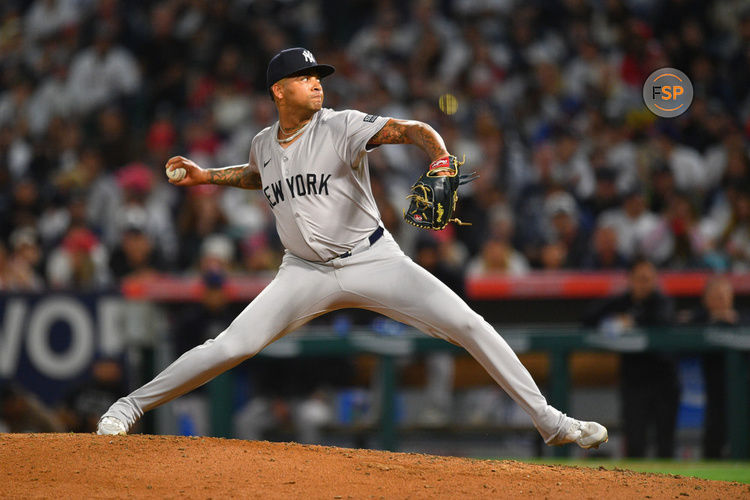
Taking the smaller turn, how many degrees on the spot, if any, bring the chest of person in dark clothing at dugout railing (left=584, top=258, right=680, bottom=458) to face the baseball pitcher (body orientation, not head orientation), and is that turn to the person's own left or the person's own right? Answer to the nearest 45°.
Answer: approximately 45° to the person's own right

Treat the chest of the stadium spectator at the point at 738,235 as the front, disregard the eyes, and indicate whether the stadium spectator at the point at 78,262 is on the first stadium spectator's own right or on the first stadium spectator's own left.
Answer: on the first stadium spectator's own right

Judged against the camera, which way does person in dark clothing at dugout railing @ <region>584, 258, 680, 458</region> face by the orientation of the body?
toward the camera

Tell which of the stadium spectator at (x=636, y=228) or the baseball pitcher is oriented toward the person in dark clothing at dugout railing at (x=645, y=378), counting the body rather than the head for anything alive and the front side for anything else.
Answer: the stadium spectator at (x=636, y=228)

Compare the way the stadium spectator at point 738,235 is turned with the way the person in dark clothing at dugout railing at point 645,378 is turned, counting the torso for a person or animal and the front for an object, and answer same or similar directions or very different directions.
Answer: same or similar directions

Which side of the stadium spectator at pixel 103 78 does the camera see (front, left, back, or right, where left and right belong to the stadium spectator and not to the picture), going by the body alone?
front

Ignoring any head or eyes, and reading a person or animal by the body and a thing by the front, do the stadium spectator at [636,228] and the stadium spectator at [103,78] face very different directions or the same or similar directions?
same or similar directions

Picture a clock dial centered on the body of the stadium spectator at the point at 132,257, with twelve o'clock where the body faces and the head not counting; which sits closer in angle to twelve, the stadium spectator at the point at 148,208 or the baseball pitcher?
the baseball pitcher

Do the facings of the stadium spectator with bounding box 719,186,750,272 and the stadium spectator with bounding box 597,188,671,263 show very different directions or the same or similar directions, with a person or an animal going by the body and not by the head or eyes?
same or similar directions

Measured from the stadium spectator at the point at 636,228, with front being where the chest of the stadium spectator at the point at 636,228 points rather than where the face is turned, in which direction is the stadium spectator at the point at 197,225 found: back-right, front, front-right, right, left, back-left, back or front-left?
right

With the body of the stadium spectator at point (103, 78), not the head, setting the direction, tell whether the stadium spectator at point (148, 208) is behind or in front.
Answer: in front

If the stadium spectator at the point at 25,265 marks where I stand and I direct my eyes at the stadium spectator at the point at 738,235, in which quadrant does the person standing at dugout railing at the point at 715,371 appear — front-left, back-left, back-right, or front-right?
front-right

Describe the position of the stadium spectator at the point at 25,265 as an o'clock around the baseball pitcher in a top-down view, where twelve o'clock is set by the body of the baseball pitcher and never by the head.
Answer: The stadium spectator is roughly at 5 o'clock from the baseball pitcher.

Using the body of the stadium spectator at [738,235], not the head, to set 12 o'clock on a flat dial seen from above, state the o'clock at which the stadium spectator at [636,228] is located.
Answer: the stadium spectator at [636,228] is roughly at 3 o'clock from the stadium spectator at [738,235].

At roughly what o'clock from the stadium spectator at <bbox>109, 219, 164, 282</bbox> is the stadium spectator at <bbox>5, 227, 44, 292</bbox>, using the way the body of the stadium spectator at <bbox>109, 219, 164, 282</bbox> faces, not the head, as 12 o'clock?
the stadium spectator at <bbox>5, 227, 44, 292</bbox> is roughly at 4 o'clock from the stadium spectator at <bbox>109, 219, 164, 282</bbox>.
